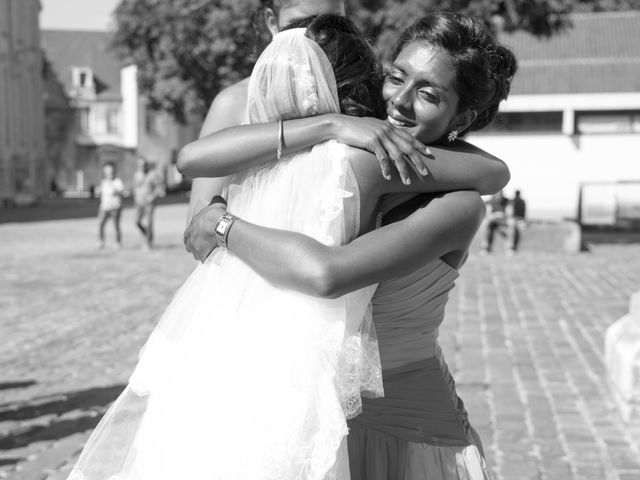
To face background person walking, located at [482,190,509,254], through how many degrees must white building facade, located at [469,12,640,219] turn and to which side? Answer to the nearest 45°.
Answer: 0° — it already faces them

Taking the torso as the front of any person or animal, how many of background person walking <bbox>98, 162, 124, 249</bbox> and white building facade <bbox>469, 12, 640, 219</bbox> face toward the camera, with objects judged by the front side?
2

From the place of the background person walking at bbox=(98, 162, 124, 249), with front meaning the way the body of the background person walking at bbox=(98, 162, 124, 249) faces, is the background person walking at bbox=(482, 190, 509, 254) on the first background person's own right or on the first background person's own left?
on the first background person's own left

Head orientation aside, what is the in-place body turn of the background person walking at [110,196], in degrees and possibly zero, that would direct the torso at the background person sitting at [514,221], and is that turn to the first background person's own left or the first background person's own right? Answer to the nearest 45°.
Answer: approximately 90° to the first background person's own left

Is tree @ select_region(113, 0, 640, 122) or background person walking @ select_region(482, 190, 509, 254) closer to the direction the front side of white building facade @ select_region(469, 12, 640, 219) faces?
the background person walking

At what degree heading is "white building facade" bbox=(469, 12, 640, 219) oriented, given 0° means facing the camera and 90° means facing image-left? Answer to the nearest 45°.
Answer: approximately 0°

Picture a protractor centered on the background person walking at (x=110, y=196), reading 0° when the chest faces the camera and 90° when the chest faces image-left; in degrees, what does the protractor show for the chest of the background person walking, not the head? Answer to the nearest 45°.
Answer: approximately 0°

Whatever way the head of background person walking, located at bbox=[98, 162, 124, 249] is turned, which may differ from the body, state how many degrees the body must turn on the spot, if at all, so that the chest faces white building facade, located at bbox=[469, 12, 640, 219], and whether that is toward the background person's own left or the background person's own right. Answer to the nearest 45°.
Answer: approximately 135° to the background person's own left

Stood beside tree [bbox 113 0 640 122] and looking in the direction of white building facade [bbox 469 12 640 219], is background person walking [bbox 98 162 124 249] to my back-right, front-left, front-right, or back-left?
back-right
